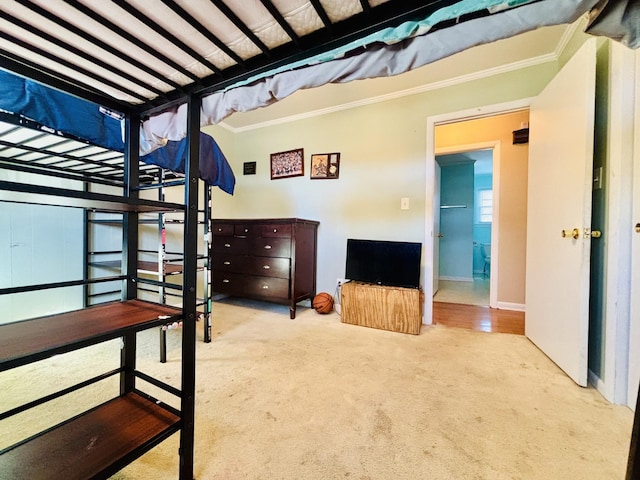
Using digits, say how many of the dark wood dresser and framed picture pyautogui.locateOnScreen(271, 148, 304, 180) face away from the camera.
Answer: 0

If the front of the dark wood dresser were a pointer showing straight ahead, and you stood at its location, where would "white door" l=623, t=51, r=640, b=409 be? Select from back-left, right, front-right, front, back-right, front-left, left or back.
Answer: left

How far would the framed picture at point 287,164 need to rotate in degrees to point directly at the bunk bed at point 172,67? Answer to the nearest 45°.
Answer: approximately 45° to its left

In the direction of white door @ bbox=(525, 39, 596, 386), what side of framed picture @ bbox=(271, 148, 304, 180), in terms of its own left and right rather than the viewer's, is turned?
left

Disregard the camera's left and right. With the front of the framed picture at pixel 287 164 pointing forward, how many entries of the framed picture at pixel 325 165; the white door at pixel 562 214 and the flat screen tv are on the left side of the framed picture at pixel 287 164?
3

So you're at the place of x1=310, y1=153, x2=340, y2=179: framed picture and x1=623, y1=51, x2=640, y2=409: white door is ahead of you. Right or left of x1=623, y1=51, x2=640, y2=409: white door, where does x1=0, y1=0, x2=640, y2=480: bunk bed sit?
right

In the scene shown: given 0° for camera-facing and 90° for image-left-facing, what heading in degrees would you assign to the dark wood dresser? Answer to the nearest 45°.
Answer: approximately 45°

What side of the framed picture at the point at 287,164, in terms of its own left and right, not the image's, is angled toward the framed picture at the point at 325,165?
left

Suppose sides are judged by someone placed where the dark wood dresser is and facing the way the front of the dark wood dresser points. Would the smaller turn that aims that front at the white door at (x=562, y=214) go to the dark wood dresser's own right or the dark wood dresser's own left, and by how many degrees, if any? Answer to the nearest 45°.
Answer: approximately 90° to the dark wood dresser's own left
